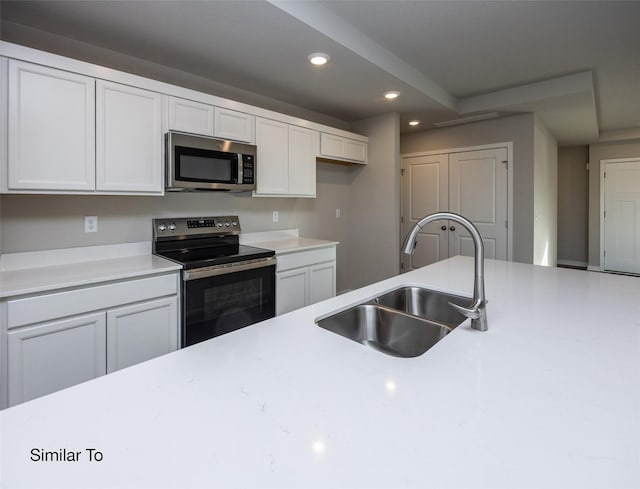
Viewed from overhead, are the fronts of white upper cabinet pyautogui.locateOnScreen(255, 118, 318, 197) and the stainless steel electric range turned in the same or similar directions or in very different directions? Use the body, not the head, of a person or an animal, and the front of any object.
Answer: same or similar directions

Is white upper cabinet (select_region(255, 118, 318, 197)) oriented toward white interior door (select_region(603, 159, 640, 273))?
no

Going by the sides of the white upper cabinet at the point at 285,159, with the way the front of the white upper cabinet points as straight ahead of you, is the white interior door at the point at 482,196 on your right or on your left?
on your left

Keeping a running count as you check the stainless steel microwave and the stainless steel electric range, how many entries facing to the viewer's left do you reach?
0

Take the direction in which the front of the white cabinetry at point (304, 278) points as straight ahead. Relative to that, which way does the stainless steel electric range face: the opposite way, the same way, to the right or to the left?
the same way

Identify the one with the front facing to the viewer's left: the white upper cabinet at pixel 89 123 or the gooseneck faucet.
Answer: the gooseneck faucet

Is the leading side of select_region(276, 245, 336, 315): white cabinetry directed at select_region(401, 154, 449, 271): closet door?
no

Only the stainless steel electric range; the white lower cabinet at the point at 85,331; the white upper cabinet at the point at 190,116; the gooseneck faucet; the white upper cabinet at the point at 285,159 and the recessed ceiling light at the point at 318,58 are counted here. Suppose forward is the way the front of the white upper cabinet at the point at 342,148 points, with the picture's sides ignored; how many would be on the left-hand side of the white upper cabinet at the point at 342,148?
0

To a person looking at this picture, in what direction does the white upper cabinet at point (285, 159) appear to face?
facing the viewer and to the right of the viewer

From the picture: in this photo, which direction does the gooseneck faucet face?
to the viewer's left

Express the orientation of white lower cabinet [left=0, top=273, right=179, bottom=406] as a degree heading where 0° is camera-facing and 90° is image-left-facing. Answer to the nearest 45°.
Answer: approximately 315°

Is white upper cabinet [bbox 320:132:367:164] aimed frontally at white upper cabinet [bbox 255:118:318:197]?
no

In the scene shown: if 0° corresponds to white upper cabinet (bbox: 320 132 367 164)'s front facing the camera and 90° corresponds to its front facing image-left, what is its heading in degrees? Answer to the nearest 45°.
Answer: approximately 315°

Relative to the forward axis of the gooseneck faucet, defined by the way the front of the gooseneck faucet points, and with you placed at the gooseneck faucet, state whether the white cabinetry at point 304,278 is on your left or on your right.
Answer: on your right

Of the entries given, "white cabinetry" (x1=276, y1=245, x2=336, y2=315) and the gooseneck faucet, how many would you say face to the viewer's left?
1
